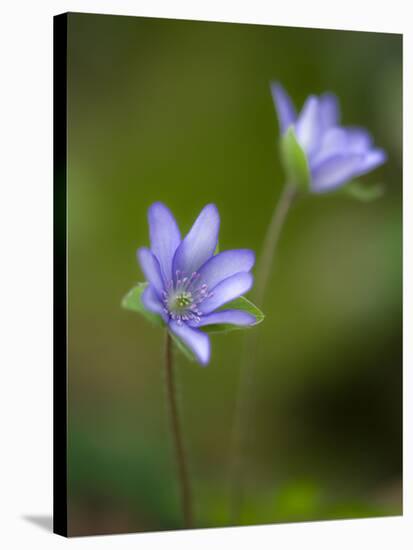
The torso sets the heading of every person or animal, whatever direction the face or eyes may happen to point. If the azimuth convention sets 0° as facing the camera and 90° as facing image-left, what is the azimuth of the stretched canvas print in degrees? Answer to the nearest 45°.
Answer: approximately 315°
